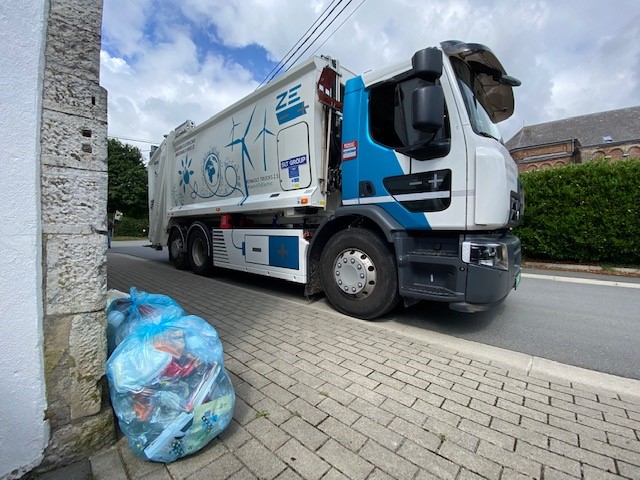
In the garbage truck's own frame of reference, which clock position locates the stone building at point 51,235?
The stone building is roughly at 3 o'clock from the garbage truck.

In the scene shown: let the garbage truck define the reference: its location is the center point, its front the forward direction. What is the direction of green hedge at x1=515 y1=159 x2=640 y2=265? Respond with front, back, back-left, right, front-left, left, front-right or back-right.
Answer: left

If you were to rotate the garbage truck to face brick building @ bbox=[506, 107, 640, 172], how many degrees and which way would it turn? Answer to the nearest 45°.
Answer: approximately 90° to its left

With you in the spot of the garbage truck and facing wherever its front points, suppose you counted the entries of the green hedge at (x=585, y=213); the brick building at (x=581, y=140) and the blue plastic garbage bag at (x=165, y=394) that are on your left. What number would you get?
2

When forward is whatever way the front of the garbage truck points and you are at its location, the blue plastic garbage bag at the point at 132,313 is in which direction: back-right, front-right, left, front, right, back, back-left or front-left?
right

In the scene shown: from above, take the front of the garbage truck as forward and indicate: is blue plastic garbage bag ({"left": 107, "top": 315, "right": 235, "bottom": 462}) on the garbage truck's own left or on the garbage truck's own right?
on the garbage truck's own right

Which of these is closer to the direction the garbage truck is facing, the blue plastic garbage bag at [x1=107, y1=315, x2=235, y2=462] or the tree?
the blue plastic garbage bag

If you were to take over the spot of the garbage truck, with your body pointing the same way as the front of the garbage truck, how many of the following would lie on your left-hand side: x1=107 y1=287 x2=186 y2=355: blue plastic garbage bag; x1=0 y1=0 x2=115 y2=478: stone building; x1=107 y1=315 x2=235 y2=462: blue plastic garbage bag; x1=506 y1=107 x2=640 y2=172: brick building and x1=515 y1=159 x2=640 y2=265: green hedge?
2

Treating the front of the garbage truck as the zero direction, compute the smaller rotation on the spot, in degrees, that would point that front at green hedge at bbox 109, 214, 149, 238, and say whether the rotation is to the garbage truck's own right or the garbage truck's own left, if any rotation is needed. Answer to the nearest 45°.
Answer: approximately 180°

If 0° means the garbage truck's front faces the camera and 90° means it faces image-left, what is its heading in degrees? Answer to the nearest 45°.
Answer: approximately 315°

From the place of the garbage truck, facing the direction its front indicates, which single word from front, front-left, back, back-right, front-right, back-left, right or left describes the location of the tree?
back

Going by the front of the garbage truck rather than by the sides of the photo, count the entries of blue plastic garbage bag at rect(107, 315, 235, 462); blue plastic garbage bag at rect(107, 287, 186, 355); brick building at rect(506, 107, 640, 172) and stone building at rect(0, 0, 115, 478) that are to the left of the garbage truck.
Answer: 1
